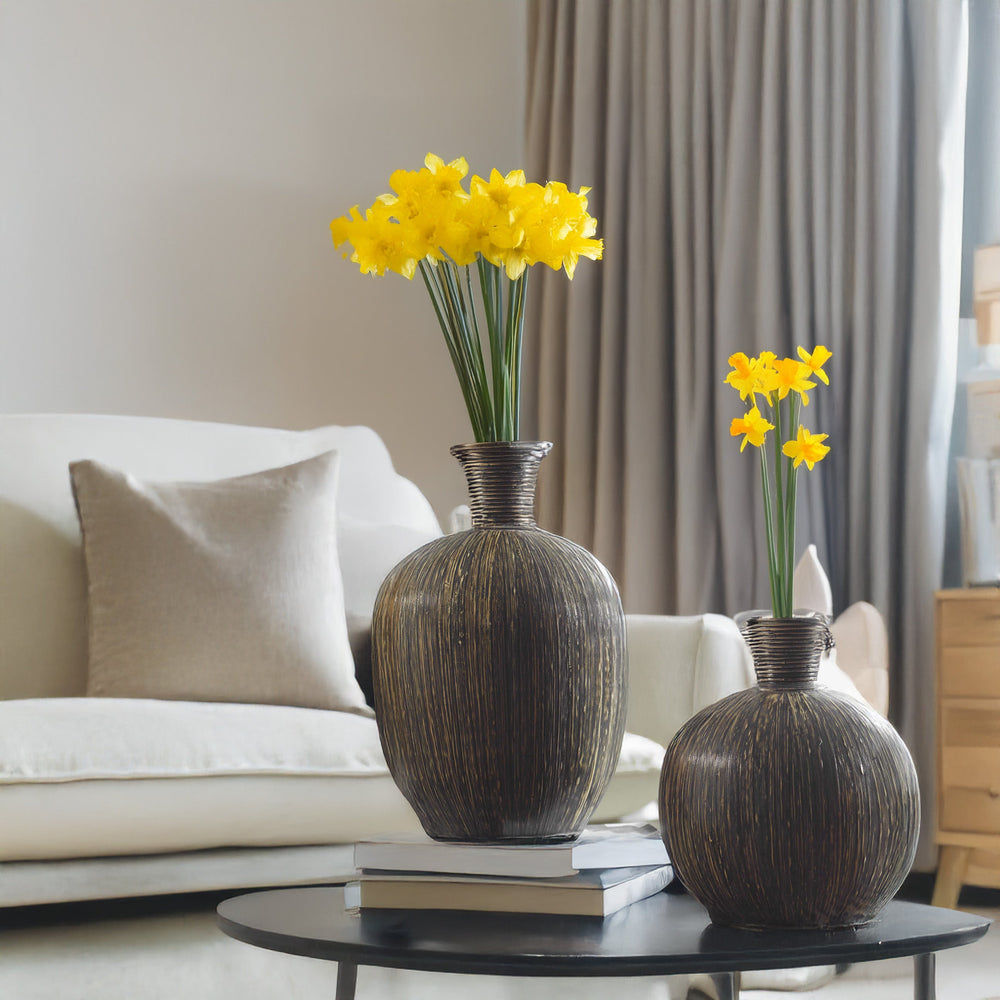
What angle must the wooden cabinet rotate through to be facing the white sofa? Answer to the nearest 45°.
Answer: approximately 45° to its right

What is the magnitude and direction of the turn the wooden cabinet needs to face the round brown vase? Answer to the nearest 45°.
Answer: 0° — it already faces it

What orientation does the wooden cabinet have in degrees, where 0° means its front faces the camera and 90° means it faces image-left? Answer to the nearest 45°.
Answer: approximately 0°

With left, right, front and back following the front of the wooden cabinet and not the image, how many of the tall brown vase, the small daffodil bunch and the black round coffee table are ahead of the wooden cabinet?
3

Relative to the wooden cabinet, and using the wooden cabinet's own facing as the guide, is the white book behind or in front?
in front

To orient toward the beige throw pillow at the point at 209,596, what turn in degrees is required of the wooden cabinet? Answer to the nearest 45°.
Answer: approximately 45° to its right

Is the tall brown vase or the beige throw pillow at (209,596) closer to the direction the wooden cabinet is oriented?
the tall brown vase

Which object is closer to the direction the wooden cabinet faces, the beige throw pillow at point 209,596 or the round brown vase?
the round brown vase

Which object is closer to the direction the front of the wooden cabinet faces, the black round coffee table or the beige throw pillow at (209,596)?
the black round coffee table

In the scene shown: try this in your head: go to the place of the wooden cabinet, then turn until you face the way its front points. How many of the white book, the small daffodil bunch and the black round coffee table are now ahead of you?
3
